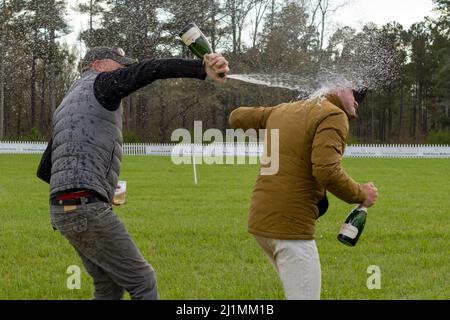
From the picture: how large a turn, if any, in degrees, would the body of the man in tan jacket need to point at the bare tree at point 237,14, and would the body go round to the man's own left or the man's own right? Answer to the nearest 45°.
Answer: approximately 45° to the man's own left

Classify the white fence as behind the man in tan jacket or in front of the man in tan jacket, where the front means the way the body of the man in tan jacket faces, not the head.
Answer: in front

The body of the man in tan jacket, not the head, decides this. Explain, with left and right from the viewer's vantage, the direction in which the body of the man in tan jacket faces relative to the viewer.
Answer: facing away from the viewer and to the right of the viewer
